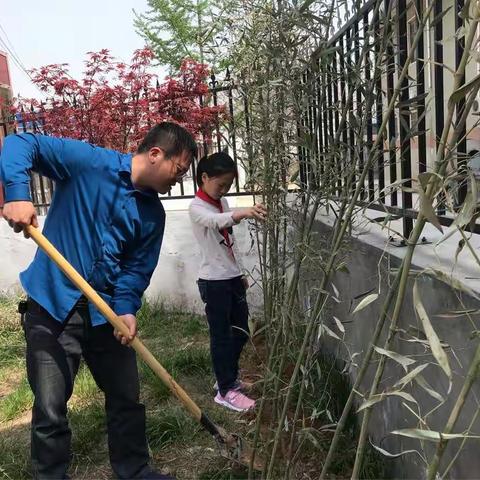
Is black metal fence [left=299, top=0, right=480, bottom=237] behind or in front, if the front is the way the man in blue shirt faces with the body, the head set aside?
in front

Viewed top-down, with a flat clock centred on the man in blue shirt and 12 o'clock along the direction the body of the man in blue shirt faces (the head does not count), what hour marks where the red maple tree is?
The red maple tree is roughly at 8 o'clock from the man in blue shirt.

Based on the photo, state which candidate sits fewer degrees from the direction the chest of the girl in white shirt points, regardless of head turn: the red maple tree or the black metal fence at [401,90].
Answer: the black metal fence

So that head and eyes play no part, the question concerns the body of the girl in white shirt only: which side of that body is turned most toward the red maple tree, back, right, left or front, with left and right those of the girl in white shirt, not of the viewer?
back

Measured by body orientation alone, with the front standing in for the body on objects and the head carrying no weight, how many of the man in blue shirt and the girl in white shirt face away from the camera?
0

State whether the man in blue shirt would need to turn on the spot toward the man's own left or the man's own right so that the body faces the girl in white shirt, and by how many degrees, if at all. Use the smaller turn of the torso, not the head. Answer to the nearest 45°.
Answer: approximately 90° to the man's own left

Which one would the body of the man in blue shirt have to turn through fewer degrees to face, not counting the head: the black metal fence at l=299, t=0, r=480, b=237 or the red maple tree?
the black metal fence

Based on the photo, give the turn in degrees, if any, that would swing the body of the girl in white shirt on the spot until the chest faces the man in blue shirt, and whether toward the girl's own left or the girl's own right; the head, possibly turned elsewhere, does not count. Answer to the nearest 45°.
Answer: approximately 90° to the girl's own right

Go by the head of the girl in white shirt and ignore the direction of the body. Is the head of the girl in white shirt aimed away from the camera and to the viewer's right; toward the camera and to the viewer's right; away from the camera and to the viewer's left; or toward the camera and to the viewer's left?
toward the camera and to the viewer's right

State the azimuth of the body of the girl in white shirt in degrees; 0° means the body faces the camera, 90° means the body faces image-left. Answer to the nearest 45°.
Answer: approximately 315°

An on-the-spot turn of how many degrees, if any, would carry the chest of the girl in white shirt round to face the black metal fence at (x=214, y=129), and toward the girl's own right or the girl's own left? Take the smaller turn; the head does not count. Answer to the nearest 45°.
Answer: approximately 135° to the girl's own left

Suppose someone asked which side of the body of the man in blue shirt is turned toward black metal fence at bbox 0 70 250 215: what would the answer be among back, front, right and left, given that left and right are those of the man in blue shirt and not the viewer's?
left

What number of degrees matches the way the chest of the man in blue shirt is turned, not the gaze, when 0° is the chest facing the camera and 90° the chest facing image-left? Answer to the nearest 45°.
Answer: approximately 315°
